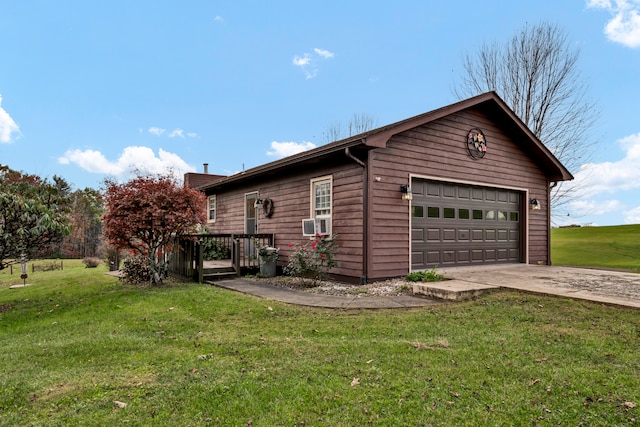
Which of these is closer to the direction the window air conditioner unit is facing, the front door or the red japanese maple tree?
the red japanese maple tree

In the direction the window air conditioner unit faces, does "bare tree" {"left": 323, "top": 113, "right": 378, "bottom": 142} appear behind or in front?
behind

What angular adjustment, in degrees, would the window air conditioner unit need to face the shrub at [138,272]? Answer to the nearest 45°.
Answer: approximately 45° to its right

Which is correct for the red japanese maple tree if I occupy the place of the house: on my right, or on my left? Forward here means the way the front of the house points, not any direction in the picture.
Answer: on my right

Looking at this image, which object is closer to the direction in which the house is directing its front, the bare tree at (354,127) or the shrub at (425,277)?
the shrub

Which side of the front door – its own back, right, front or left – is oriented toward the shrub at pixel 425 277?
left

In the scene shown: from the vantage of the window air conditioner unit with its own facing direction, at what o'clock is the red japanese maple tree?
The red japanese maple tree is roughly at 1 o'clock from the window air conditioner unit.

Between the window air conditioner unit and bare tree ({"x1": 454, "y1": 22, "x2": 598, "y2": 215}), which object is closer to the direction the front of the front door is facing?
the window air conditioner unit

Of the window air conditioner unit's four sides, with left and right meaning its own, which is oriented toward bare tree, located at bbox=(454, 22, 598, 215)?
back

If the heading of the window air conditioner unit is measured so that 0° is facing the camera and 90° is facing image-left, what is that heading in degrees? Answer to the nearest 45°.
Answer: approximately 45°
